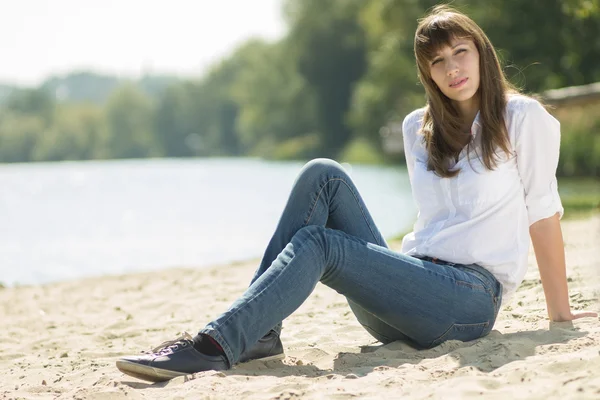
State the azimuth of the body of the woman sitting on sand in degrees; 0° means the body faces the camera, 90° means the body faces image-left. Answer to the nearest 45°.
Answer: approximately 45°

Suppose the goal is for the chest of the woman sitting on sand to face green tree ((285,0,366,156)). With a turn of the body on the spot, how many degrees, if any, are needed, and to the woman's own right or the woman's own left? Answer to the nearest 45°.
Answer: approximately 135° to the woman's own right
